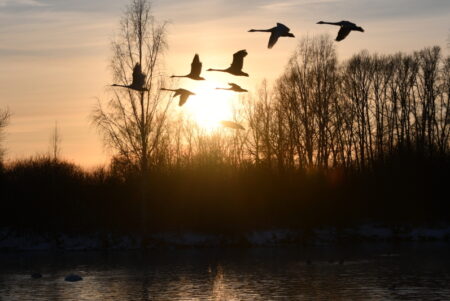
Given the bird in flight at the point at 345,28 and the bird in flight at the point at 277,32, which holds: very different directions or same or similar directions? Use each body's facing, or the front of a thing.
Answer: same or similar directions

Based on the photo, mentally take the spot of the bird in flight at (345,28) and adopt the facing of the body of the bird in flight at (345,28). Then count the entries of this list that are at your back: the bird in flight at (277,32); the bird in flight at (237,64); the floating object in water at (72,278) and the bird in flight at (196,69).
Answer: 0

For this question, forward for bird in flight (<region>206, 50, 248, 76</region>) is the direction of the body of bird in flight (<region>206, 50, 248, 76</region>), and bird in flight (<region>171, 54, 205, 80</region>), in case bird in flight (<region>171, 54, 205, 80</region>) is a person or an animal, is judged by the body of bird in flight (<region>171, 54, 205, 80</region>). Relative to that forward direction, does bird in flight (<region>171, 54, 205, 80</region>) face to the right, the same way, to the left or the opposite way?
the same way

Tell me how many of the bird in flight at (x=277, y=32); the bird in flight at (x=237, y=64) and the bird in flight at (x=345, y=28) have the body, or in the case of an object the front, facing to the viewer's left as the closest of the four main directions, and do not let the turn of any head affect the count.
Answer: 3

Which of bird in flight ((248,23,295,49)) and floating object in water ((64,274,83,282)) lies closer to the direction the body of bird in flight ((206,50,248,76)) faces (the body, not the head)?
the floating object in water

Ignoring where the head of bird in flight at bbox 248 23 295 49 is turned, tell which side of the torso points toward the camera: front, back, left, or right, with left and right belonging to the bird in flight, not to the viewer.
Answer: left

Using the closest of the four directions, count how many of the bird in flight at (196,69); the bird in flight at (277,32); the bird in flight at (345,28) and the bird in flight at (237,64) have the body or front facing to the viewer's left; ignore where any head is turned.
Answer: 4

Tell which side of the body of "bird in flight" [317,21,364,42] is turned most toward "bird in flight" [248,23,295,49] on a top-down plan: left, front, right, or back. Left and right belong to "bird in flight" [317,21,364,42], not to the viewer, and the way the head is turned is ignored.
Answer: front

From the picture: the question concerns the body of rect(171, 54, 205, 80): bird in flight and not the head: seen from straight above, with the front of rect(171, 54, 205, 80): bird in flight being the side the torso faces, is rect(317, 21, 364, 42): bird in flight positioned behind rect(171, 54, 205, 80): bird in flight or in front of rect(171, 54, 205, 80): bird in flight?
behind

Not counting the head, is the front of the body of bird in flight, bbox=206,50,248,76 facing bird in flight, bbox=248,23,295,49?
no

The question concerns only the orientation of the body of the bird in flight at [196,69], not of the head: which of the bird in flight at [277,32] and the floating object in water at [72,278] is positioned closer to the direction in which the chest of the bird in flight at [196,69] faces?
the floating object in water

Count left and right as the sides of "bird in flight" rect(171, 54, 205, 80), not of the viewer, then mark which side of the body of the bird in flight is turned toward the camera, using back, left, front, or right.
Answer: left

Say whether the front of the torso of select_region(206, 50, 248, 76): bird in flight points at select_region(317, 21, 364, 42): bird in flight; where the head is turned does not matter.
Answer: no

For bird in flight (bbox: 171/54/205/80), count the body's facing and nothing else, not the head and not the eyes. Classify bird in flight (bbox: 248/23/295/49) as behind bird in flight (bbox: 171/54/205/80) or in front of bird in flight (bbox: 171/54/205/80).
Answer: behind

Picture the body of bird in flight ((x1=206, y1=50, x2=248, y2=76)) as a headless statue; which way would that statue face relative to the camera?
to the viewer's left
